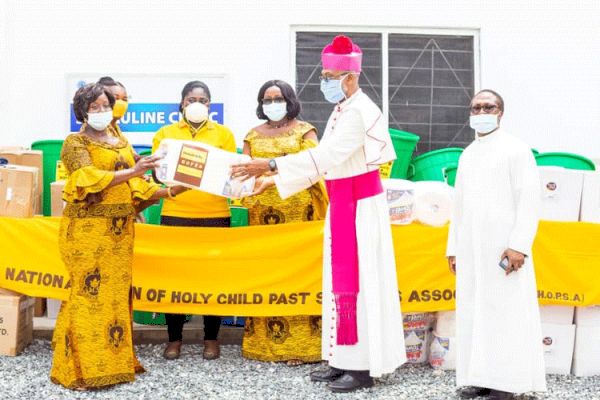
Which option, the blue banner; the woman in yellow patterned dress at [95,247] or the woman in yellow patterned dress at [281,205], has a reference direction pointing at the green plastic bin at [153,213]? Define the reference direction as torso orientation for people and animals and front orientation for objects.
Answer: the blue banner

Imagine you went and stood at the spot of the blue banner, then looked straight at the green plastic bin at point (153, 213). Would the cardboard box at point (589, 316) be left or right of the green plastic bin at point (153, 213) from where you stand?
left

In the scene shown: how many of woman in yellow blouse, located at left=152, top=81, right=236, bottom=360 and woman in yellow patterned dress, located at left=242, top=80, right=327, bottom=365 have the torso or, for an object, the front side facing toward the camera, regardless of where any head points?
2

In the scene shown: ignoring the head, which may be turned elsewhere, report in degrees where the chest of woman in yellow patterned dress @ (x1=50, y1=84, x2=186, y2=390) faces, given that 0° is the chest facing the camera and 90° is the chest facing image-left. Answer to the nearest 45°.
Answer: approximately 315°

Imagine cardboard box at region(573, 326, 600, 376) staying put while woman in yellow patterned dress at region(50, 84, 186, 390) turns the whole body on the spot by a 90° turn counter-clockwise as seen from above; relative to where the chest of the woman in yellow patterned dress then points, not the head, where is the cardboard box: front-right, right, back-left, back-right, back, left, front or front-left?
front-right

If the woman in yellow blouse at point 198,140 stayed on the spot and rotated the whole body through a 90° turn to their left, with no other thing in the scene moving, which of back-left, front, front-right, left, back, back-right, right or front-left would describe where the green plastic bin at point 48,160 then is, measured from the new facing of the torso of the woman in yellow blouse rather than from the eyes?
back-left

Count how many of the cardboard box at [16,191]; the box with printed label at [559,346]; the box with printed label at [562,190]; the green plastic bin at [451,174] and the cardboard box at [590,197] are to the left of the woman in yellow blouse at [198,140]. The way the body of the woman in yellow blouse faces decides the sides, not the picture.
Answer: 4

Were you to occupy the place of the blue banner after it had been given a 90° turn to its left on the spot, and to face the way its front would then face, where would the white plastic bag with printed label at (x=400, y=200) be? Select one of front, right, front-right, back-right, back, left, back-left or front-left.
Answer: front-right

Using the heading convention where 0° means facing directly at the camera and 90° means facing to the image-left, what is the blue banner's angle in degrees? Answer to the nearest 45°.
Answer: approximately 0°

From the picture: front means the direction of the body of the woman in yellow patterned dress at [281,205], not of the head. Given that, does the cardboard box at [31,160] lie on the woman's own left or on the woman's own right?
on the woman's own right

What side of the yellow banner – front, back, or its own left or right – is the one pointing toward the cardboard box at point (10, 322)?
right

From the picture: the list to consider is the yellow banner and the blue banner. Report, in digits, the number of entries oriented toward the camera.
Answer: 2
